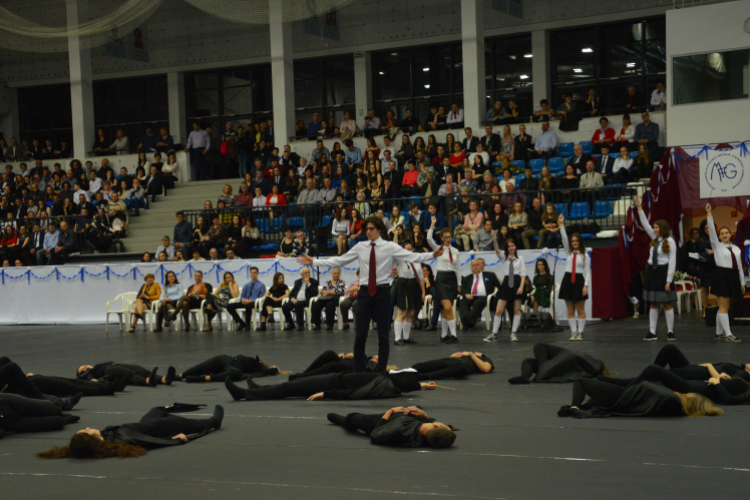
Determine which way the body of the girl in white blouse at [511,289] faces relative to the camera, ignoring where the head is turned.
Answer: toward the camera

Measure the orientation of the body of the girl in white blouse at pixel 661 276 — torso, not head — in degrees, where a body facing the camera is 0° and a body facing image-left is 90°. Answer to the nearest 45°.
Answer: approximately 45°

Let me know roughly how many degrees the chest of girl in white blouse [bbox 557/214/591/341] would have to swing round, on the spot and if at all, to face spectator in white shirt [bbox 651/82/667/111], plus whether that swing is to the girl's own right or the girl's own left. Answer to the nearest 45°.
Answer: approximately 180°

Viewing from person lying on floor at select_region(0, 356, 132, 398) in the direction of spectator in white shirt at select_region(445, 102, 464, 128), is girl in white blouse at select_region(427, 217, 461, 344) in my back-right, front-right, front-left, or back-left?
front-right

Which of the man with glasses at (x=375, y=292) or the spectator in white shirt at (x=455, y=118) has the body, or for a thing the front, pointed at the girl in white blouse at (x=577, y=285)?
the spectator in white shirt

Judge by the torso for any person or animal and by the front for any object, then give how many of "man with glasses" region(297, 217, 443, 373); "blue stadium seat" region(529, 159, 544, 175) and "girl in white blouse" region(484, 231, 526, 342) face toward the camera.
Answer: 3

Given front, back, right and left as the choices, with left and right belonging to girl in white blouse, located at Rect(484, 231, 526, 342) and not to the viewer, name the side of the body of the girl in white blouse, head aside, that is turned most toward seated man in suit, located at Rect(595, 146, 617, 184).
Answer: back

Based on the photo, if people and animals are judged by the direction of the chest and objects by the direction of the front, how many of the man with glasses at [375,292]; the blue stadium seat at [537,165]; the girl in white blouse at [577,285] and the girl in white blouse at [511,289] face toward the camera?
4

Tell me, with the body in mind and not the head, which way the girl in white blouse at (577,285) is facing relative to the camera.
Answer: toward the camera

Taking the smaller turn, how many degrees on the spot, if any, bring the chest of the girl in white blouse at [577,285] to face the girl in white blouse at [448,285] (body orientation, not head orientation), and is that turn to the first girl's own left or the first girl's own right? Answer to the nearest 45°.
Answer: approximately 90° to the first girl's own right

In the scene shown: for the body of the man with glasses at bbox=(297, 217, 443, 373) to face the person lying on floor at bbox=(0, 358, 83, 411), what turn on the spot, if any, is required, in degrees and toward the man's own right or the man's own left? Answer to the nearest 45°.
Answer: approximately 45° to the man's own right

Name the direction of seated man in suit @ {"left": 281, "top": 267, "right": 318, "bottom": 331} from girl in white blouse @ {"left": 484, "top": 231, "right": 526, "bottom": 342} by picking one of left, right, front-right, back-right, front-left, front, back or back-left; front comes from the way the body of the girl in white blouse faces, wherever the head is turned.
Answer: back-right

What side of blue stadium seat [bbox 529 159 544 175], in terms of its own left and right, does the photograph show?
front
